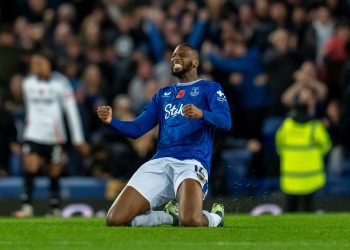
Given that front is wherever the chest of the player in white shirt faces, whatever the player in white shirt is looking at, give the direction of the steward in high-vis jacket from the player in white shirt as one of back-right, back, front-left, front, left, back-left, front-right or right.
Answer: back-left

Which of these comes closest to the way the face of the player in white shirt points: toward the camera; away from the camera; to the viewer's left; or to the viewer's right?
toward the camera

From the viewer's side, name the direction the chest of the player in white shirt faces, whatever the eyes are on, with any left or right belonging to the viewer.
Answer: facing the viewer and to the left of the viewer
